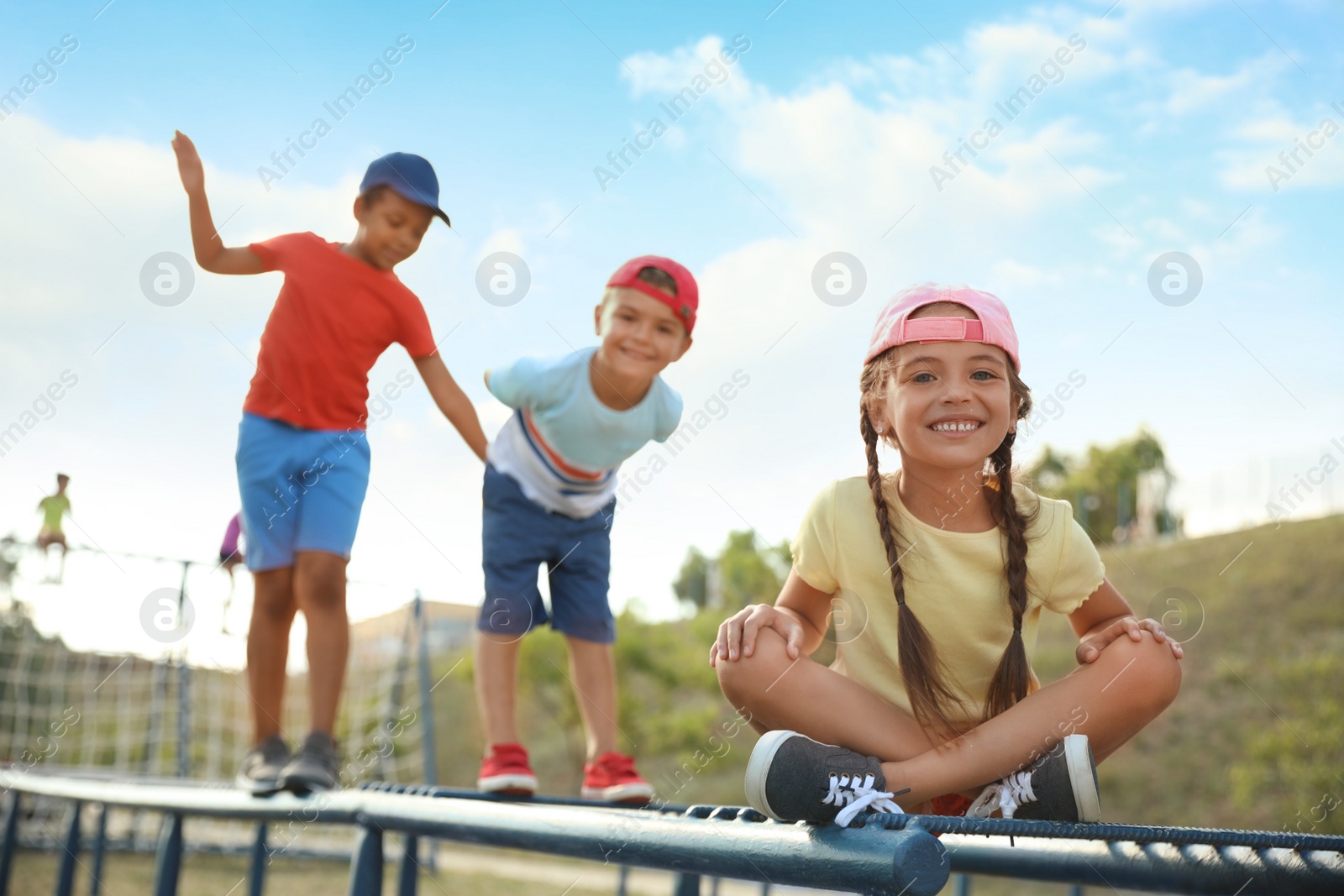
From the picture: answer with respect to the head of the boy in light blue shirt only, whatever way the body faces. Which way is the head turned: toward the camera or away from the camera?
toward the camera

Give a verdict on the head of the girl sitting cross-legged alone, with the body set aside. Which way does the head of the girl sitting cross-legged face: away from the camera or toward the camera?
toward the camera

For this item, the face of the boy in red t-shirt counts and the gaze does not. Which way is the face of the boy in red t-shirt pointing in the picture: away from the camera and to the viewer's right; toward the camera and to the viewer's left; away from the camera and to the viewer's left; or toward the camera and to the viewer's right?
toward the camera and to the viewer's right

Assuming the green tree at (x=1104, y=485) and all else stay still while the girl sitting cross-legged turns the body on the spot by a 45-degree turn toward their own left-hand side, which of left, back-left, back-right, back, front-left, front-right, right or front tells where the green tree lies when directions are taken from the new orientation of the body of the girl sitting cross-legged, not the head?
back-left

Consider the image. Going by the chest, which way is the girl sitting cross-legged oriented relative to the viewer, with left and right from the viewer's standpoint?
facing the viewer

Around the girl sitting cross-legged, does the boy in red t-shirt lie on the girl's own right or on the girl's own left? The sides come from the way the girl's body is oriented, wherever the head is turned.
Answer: on the girl's own right

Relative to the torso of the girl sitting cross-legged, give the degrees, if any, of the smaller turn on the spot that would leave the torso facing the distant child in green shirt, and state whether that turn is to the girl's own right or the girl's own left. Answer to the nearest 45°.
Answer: approximately 135° to the girl's own right

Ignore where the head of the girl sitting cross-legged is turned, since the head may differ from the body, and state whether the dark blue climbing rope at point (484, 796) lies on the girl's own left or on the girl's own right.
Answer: on the girl's own right

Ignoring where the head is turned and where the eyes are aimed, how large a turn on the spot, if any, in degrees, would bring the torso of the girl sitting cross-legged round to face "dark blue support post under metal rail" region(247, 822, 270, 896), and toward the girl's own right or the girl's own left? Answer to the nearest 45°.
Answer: approximately 135° to the girl's own right

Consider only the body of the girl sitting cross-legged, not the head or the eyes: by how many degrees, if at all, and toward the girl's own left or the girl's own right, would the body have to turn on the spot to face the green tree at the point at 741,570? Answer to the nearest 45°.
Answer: approximately 180°

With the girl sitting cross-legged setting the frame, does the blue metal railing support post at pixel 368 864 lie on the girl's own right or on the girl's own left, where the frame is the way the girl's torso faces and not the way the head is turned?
on the girl's own right
